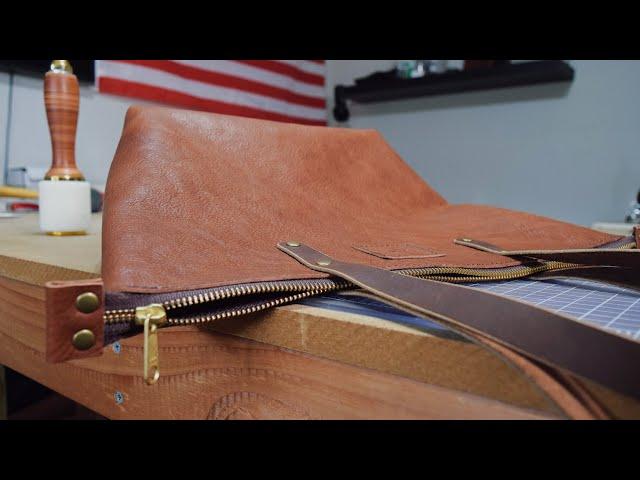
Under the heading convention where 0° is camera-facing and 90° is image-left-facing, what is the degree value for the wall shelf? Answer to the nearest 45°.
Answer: approximately 45°

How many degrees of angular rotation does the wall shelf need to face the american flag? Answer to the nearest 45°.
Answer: approximately 45° to its right

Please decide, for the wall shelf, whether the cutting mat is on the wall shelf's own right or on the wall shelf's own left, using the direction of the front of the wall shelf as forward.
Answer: on the wall shelf's own left

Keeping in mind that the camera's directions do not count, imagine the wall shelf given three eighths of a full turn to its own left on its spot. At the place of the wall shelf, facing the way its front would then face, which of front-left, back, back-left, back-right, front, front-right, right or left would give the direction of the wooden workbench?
right

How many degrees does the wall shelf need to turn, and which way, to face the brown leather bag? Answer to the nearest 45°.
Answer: approximately 45° to its left
